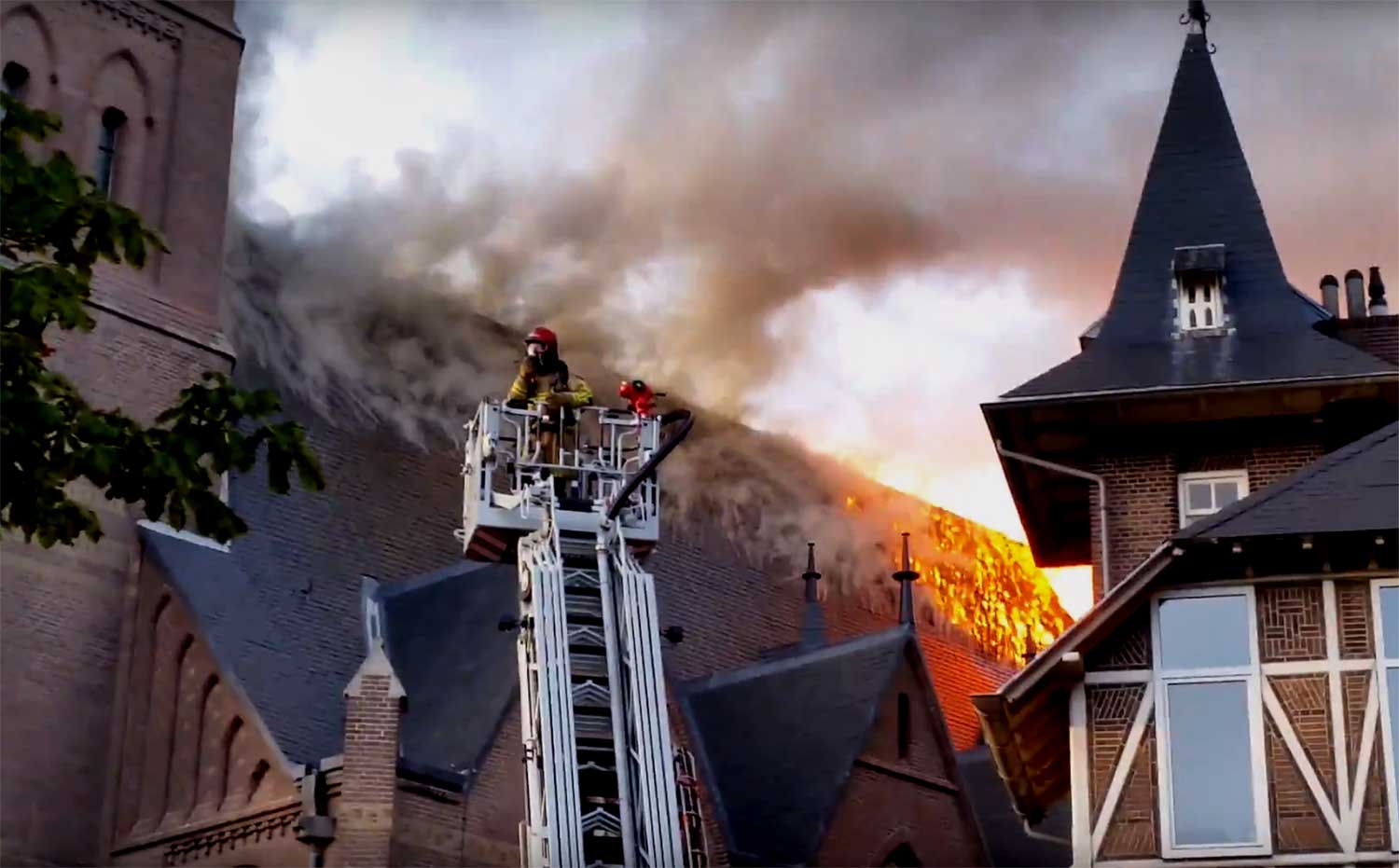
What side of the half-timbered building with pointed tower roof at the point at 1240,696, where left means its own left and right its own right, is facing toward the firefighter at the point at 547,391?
right

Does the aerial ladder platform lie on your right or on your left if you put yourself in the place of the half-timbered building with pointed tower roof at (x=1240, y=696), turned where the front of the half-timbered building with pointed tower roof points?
on your right

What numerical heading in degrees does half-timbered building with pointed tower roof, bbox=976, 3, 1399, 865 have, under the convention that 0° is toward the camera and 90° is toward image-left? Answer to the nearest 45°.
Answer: approximately 0°
